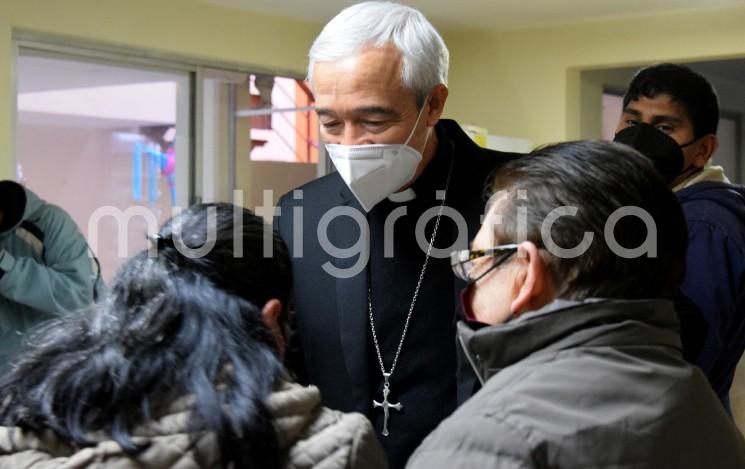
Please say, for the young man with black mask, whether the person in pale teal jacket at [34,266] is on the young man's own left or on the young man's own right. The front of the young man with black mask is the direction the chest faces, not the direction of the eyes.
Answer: on the young man's own right

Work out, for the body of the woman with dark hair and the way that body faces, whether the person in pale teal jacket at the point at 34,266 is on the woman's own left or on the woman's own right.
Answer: on the woman's own left

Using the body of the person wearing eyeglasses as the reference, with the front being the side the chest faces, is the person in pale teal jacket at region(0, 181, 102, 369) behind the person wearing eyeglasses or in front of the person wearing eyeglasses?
in front

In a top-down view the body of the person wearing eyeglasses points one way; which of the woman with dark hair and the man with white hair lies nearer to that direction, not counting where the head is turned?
the man with white hair

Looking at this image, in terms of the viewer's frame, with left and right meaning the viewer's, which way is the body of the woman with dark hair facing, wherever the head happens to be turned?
facing away from the viewer and to the right of the viewer

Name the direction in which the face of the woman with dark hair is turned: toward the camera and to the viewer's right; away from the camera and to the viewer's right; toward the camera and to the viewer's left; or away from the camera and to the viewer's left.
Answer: away from the camera and to the viewer's right

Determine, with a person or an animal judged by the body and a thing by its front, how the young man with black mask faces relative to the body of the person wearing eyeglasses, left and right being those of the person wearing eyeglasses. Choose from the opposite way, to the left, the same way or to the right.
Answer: to the left

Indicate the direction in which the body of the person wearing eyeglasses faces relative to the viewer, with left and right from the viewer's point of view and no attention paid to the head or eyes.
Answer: facing away from the viewer and to the left of the viewer
